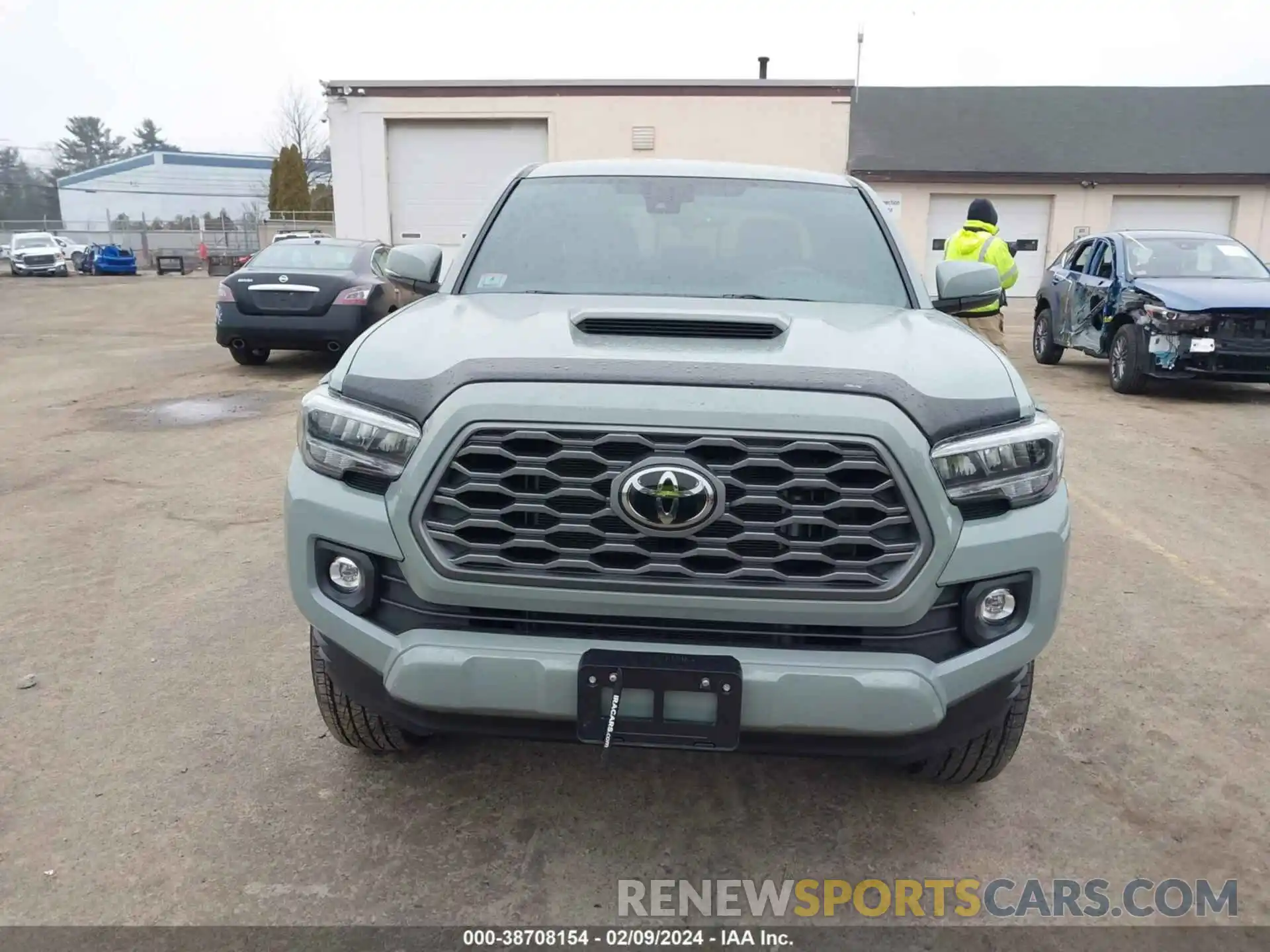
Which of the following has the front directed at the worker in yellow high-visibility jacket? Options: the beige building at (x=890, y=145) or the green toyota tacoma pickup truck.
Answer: the beige building

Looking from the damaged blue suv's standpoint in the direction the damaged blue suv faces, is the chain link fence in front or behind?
behind

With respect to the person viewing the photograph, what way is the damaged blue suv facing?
facing the viewer and to the right of the viewer

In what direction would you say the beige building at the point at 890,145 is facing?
toward the camera

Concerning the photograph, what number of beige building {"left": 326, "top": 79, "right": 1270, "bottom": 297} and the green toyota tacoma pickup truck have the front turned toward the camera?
2

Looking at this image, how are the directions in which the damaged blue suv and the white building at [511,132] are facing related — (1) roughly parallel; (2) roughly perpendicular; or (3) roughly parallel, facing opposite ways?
roughly parallel

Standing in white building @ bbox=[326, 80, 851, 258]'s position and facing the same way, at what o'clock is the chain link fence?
The chain link fence is roughly at 5 o'clock from the white building.

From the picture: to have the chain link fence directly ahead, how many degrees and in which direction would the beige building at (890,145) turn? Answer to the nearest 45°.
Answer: approximately 135° to its right

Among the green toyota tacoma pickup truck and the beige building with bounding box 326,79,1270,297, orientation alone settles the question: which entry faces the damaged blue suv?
the beige building

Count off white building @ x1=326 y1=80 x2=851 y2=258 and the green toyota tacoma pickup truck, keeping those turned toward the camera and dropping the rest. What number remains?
2

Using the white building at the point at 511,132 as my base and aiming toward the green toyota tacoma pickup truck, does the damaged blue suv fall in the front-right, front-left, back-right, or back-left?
front-left

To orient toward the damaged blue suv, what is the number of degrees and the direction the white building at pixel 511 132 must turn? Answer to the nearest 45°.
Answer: approximately 45° to its left

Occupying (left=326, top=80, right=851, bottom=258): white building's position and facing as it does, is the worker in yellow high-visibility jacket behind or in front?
in front

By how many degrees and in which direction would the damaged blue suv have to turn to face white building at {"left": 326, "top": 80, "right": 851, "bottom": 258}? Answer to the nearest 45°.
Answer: approximately 180°
